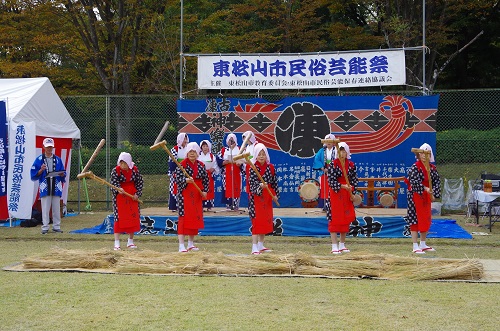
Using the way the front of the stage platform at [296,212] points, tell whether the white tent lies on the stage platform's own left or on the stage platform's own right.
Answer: on the stage platform's own right

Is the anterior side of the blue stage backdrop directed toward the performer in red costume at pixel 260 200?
yes

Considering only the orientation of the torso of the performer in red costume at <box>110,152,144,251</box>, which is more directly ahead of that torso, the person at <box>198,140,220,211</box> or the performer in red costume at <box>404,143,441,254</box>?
the performer in red costume

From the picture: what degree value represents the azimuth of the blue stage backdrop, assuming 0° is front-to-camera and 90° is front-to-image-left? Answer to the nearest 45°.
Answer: approximately 0°

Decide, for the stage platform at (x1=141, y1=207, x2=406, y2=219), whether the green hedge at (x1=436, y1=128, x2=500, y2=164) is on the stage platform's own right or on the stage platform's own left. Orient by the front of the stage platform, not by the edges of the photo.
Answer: on the stage platform's own left
